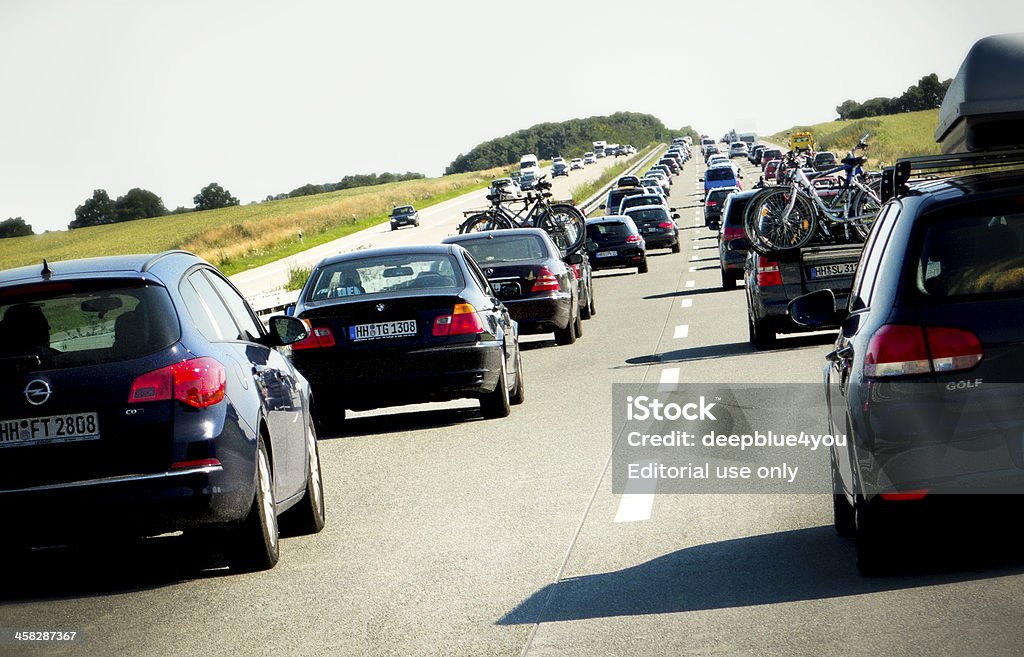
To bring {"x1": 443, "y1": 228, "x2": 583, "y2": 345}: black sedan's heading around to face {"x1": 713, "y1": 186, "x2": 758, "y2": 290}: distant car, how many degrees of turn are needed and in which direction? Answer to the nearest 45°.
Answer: approximately 45° to its right

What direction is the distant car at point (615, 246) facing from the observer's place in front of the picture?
facing away from the viewer

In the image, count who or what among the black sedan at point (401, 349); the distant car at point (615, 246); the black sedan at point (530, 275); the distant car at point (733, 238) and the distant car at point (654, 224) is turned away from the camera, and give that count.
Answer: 5

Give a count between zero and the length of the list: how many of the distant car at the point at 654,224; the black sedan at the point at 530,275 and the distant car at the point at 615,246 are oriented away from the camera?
3

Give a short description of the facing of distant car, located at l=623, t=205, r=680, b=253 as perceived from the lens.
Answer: facing away from the viewer

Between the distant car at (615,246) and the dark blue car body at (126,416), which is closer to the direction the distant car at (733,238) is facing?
the distant car

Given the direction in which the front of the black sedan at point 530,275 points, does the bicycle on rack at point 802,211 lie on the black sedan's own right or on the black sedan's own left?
on the black sedan's own right

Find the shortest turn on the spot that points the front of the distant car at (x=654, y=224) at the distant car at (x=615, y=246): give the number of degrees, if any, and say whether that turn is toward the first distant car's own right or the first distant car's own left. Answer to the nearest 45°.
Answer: approximately 180°

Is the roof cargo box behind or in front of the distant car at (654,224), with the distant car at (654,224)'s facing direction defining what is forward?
behind

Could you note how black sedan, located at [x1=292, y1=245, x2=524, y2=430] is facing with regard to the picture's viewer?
facing away from the viewer

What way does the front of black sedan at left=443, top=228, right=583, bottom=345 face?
away from the camera

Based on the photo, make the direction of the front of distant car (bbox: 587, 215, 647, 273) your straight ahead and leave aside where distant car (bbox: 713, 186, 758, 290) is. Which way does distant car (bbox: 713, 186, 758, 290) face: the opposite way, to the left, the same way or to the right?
the same way

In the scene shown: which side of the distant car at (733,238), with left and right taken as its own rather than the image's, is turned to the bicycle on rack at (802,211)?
back

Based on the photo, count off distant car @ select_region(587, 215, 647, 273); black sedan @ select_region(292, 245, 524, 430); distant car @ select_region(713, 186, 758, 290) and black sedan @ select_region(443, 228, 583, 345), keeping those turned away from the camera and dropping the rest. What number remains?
4

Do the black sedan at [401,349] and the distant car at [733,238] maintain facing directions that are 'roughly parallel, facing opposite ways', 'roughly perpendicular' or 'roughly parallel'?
roughly parallel

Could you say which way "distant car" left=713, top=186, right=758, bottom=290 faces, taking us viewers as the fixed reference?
facing away from the viewer

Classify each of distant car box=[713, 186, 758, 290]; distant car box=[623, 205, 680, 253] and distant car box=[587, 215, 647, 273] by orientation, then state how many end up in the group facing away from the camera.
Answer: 3

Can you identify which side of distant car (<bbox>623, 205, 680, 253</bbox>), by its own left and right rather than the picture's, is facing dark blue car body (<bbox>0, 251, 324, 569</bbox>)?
back
